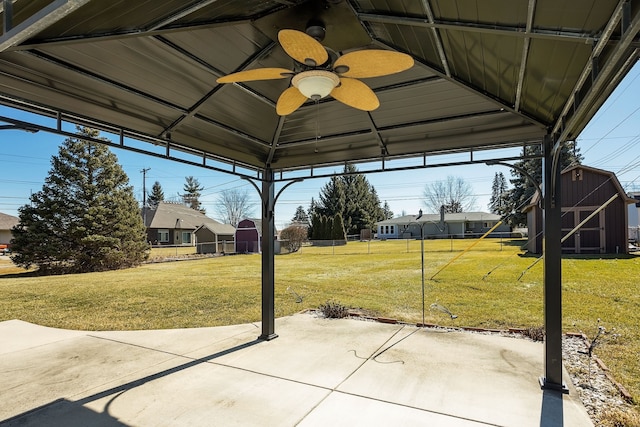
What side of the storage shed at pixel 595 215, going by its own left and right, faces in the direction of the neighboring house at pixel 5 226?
right

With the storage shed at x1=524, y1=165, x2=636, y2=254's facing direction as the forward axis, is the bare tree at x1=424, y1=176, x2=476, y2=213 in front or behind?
behind

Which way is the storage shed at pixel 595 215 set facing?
toward the camera

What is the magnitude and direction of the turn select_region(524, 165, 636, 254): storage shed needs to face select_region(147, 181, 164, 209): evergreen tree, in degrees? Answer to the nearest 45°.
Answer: approximately 90° to its right

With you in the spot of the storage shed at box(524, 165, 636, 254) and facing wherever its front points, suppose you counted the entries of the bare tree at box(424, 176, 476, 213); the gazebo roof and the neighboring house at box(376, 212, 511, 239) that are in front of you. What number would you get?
1

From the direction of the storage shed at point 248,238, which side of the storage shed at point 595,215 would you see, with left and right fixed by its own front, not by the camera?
right

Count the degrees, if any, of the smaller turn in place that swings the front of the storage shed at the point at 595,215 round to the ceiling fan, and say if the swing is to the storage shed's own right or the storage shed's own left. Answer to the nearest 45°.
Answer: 0° — it already faces it

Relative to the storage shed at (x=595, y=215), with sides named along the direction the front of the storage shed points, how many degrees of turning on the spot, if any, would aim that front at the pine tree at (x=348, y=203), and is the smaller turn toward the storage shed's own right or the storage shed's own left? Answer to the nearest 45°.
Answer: approximately 135° to the storage shed's own right

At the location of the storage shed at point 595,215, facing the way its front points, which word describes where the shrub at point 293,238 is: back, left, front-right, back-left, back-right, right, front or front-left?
right

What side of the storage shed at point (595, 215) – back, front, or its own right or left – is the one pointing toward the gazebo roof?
front

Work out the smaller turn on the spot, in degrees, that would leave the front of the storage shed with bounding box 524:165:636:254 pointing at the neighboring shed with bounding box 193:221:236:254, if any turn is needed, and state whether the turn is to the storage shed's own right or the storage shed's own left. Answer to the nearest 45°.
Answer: approximately 90° to the storage shed's own right

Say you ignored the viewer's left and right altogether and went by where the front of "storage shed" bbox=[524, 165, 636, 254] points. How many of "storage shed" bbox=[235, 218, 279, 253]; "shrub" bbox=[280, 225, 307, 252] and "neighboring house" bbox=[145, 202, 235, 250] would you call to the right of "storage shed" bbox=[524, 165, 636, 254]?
3
